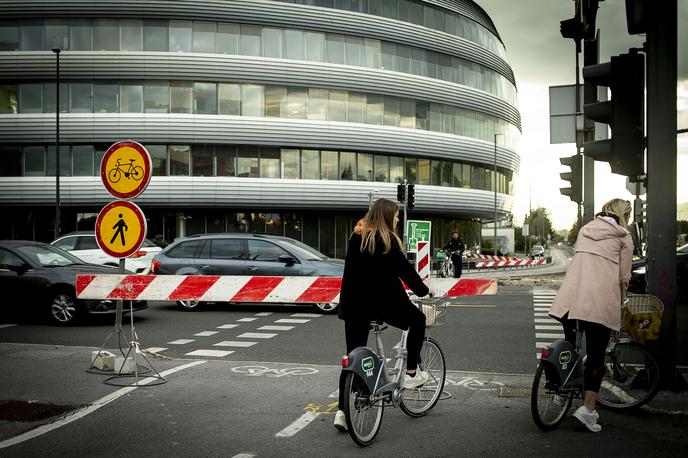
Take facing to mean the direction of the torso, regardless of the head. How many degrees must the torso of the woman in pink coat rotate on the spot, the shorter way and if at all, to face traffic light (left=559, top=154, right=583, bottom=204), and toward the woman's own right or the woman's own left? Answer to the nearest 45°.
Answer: approximately 45° to the woman's own left

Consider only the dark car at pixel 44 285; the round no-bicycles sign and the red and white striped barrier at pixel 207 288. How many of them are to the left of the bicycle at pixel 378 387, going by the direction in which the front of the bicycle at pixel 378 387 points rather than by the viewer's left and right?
3

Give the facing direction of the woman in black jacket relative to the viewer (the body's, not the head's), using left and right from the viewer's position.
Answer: facing away from the viewer and to the right of the viewer

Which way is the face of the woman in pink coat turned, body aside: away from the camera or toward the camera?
away from the camera

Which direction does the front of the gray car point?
to the viewer's right
